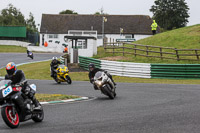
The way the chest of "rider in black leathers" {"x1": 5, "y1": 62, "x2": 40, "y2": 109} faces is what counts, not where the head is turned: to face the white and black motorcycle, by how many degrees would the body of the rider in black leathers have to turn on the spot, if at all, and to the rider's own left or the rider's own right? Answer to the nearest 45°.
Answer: approximately 180°

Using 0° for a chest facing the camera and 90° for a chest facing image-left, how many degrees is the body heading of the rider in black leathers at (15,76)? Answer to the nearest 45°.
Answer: approximately 45°

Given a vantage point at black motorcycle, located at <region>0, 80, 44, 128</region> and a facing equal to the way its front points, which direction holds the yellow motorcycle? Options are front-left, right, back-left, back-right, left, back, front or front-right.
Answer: back-right

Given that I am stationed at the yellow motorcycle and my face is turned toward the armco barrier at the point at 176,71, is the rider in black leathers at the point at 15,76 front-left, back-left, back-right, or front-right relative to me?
back-right

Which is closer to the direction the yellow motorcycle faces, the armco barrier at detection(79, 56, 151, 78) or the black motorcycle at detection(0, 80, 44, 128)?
the black motorcycle

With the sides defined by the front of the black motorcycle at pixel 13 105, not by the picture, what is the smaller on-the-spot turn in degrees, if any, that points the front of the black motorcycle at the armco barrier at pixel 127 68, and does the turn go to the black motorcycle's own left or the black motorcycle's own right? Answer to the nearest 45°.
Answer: approximately 180°

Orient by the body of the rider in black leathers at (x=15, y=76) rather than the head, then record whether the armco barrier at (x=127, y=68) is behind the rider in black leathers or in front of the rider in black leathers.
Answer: behind

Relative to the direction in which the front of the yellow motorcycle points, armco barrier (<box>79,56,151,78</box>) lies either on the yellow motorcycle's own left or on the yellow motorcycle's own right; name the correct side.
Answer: on the yellow motorcycle's own left
